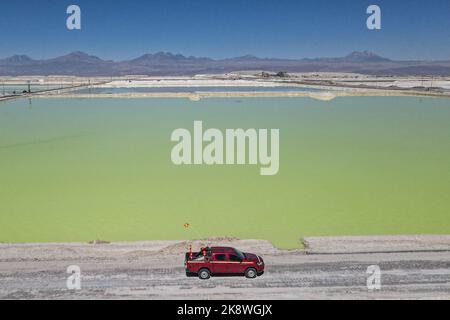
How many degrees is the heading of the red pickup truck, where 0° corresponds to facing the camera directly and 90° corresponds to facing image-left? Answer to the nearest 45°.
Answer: approximately 270°
